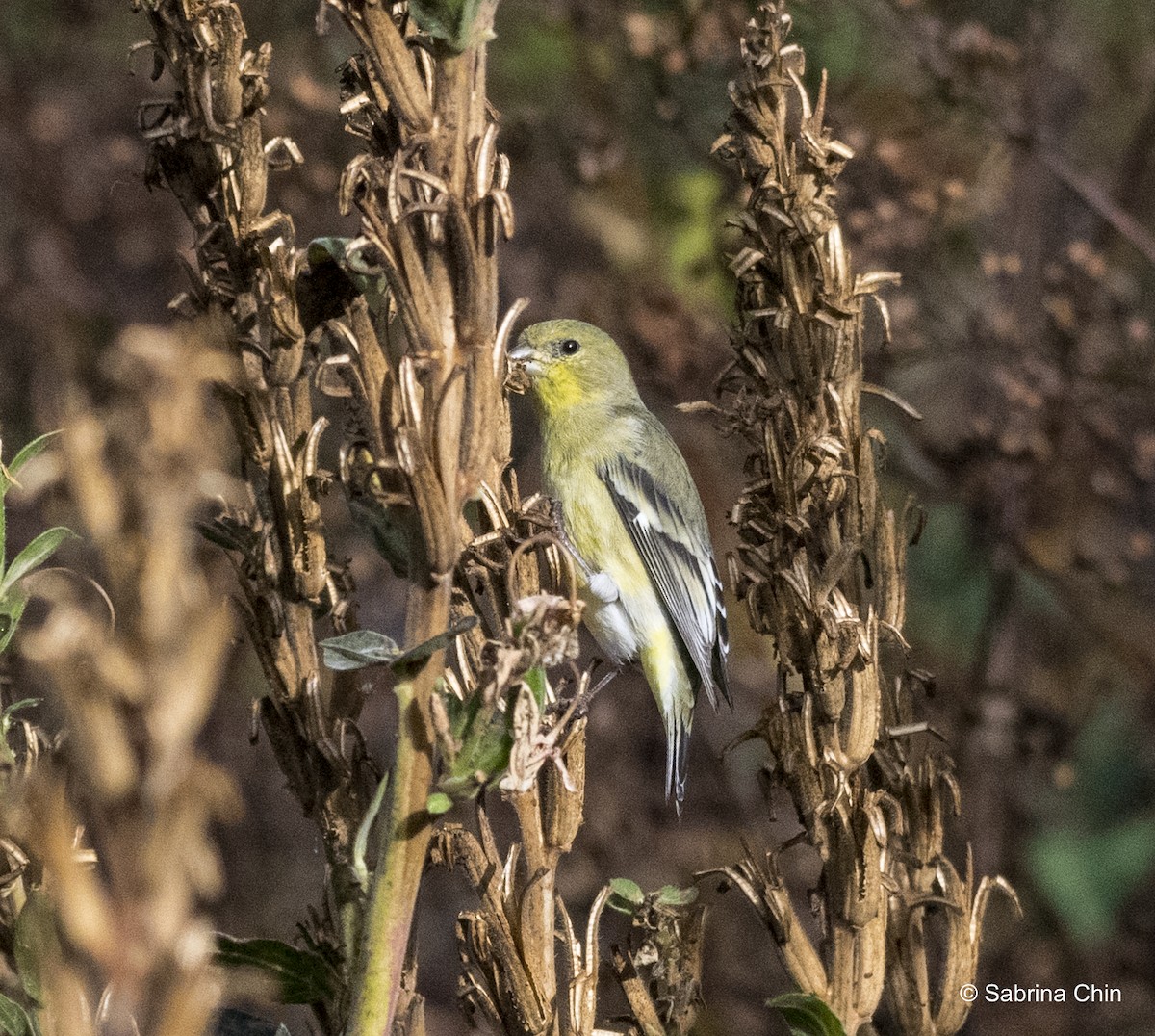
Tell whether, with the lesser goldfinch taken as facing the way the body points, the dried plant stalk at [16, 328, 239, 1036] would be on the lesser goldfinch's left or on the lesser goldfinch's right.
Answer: on the lesser goldfinch's left

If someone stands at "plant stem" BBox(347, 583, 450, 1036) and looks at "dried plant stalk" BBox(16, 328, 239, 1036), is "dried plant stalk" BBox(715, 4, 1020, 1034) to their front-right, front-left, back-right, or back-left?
back-left

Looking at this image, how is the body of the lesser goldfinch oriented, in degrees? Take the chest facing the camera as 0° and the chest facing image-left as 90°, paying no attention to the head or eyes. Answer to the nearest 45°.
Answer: approximately 90°

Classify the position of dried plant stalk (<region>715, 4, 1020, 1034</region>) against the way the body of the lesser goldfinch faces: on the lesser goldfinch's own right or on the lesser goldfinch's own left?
on the lesser goldfinch's own left
